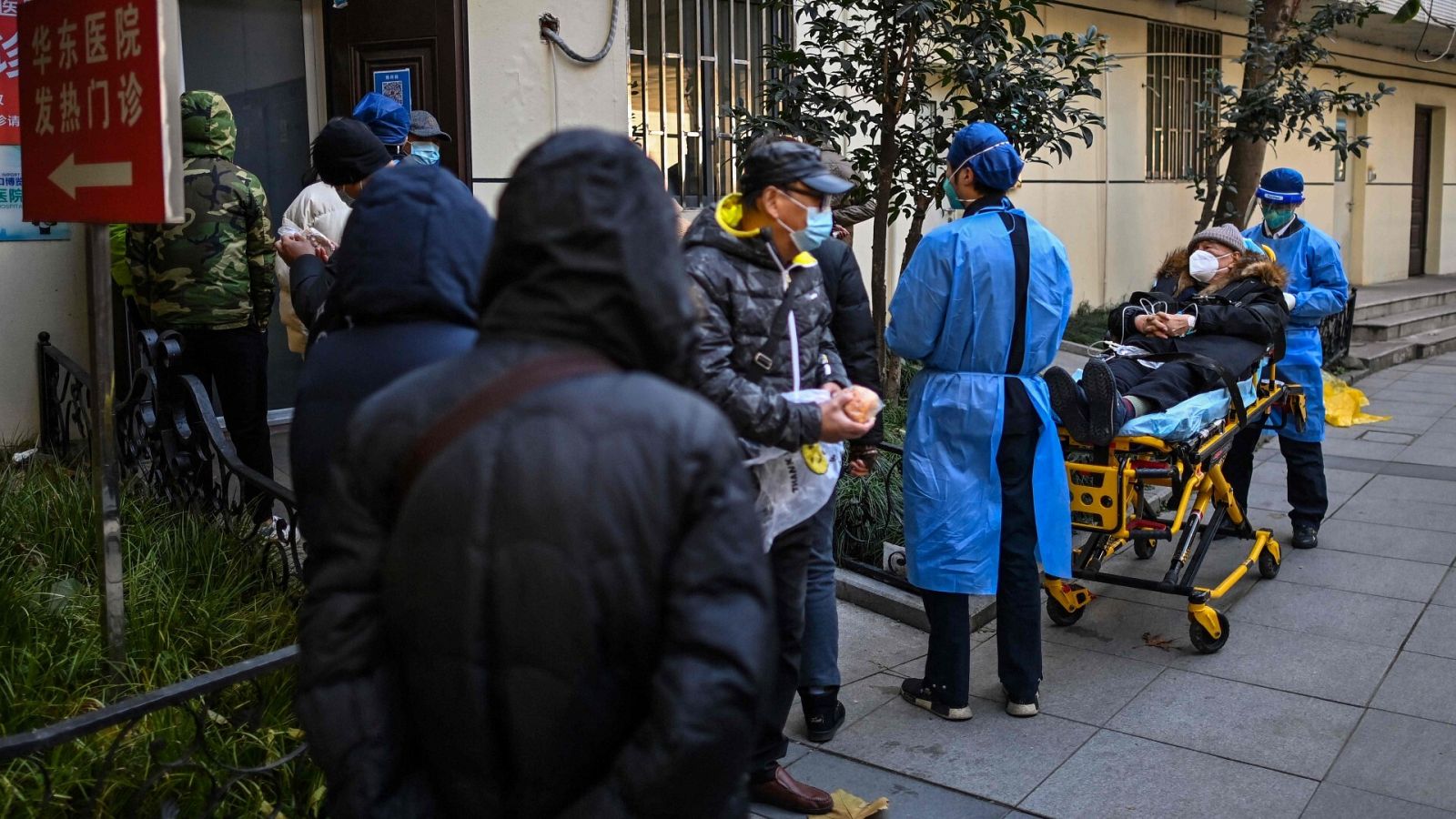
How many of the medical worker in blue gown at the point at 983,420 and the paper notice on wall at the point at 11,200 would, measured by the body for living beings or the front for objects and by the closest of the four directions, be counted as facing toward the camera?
1

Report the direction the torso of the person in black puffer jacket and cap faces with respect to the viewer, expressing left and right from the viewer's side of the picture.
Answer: facing the viewer and to the right of the viewer

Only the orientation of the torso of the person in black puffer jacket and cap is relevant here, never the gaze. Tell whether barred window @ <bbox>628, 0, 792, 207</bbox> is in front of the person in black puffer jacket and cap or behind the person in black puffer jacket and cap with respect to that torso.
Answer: behind

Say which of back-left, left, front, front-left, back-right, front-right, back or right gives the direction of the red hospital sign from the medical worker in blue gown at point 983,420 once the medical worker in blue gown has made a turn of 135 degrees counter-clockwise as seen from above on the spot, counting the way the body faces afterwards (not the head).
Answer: front-right

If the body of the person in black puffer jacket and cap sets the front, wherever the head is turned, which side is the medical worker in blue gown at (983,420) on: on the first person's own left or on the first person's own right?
on the first person's own left

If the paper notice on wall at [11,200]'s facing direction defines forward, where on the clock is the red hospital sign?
The red hospital sign is roughly at 12 o'clock from the paper notice on wall.

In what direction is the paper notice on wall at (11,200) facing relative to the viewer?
toward the camera

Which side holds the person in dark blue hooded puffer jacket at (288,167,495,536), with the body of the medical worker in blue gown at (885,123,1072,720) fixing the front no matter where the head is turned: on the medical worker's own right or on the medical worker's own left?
on the medical worker's own left

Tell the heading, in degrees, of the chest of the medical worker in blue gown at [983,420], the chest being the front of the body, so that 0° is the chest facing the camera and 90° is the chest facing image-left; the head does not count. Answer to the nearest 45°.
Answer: approximately 135°

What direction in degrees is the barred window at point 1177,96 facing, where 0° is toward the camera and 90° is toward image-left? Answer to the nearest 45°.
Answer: approximately 315°
